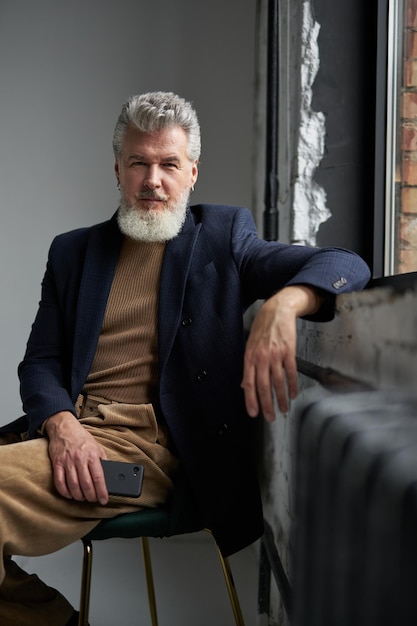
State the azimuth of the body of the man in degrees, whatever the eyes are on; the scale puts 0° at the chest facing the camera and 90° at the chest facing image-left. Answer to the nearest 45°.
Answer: approximately 45°

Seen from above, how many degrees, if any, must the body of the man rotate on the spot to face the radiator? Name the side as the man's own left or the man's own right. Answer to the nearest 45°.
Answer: approximately 45° to the man's own left

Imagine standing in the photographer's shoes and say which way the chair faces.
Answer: facing the viewer and to the left of the viewer
